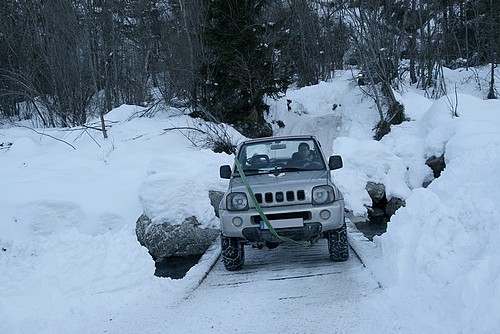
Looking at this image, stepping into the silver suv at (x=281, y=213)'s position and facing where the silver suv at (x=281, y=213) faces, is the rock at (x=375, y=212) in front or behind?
behind

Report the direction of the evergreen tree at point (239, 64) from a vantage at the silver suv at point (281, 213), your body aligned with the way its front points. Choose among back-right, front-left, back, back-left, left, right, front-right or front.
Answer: back

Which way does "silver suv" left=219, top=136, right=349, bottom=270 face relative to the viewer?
toward the camera

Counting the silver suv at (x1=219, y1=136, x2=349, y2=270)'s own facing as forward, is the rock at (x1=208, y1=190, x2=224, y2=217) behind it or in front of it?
behind

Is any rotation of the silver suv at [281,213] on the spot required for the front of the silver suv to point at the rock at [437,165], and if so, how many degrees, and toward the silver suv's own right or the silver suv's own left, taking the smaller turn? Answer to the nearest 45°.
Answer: approximately 135° to the silver suv's own left
